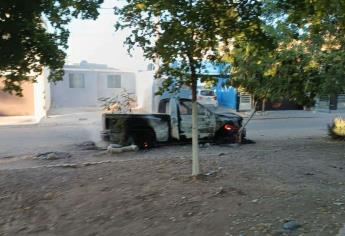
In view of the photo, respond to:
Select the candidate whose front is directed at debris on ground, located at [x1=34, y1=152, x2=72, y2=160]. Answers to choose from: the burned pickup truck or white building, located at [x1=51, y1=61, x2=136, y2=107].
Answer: the white building

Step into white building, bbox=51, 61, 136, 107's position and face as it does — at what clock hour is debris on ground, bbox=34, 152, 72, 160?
The debris on ground is roughly at 12 o'clock from the white building.

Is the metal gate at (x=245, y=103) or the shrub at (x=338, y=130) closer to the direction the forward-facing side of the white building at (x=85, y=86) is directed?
the shrub

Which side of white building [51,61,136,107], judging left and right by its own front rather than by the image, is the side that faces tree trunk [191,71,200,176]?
front

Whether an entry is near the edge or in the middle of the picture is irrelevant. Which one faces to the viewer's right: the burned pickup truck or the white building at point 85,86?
the burned pickup truck

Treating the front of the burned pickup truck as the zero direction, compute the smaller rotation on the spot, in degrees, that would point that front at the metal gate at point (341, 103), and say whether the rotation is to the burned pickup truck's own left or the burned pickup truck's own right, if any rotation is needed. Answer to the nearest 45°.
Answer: approximately 45° to the burned pickup truck's own left

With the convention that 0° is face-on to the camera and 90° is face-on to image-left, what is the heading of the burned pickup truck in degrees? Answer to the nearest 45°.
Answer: approximately 270°

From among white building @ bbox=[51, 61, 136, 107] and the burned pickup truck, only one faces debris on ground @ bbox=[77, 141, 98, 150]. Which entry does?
the white building

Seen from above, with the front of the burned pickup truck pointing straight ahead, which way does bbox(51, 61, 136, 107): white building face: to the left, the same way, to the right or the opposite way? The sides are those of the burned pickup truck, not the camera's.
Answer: to the right

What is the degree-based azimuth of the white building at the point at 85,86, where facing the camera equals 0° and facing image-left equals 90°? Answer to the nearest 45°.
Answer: approximately 0°

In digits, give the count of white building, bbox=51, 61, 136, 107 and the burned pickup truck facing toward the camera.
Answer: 1

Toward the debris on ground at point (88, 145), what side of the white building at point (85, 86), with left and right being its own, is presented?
front
